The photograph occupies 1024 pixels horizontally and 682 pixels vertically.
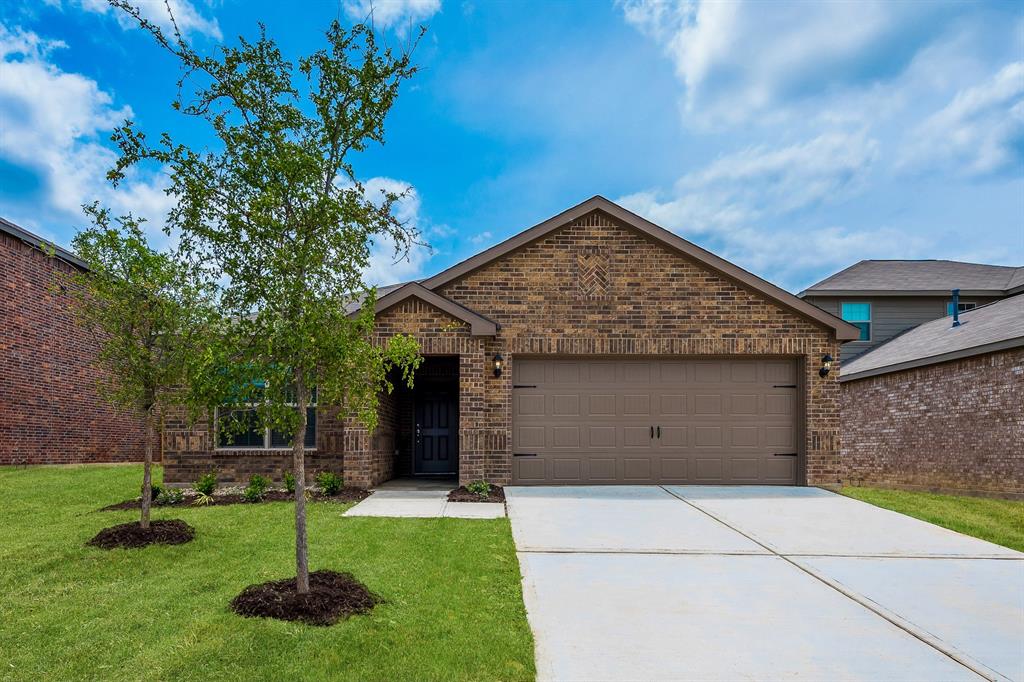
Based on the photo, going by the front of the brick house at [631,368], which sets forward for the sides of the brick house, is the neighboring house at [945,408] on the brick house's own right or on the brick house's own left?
on the brick house's own left

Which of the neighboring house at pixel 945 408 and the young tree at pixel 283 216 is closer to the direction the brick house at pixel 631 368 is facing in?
the young tree

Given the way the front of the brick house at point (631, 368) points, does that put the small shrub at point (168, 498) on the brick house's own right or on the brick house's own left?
on the brick house's own right

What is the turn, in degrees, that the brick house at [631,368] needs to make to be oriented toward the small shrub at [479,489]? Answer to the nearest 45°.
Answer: approximately 45° to its right

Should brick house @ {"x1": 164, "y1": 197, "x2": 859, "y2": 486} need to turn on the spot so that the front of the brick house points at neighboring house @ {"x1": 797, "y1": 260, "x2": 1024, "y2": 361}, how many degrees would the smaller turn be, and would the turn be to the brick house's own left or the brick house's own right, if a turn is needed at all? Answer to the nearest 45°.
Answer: approximately 135° to the brick house's own left

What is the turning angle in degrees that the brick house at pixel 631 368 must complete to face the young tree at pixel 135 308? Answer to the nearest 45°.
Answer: approximately 45° to its right

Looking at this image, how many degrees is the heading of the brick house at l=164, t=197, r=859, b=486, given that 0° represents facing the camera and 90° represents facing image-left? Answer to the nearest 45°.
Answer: approximately 0°
